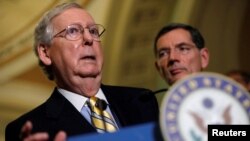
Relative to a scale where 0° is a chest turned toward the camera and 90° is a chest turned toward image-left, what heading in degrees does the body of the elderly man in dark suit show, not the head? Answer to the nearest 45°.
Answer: approximately 315°
